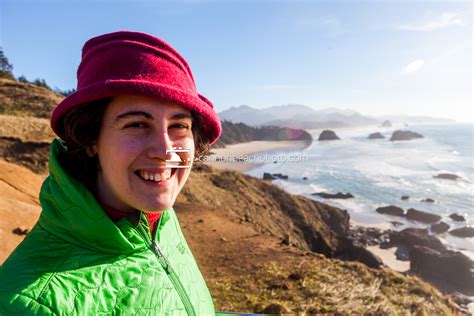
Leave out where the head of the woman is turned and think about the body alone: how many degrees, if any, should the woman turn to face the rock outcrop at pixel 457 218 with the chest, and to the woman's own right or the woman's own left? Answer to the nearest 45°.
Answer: approximately 90° to the woman's own left

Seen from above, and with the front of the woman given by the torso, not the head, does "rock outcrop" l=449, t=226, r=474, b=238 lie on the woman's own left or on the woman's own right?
on the woman's own left

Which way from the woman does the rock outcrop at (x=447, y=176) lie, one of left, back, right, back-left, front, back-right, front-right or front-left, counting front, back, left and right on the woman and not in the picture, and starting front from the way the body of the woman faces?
left

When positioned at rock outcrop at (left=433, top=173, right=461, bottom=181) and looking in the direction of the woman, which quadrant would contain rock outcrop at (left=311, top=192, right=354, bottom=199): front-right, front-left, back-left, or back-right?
front-right

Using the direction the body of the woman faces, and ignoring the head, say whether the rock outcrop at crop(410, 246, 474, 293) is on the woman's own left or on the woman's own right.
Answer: on the woman's own left

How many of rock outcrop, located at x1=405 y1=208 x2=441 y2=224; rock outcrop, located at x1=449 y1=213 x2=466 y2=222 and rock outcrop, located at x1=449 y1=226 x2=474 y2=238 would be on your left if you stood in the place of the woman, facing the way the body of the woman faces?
3

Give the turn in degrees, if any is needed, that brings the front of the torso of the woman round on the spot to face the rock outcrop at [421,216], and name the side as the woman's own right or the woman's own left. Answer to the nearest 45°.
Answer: approximately 90° to the woman's own left

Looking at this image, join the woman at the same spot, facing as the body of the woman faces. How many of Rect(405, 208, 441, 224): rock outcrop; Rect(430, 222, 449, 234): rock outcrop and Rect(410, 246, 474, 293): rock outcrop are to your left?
3

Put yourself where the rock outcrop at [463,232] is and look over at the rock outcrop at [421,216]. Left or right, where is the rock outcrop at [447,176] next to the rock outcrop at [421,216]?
right

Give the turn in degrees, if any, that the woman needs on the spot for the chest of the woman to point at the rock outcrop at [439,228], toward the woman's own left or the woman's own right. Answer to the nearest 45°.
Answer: approximately 90° to the woman's own left
